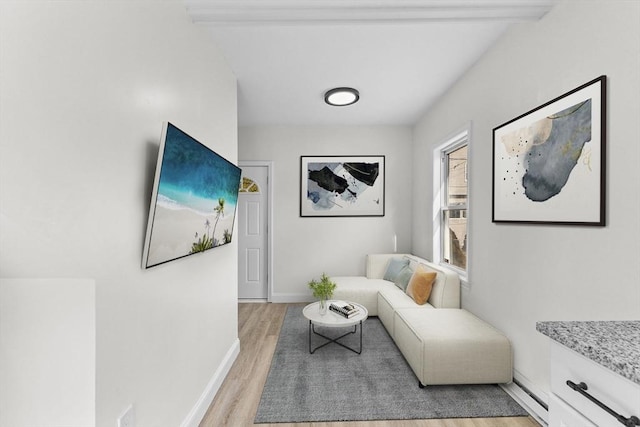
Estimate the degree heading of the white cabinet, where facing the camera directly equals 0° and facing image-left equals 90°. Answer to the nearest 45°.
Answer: approximately 45°

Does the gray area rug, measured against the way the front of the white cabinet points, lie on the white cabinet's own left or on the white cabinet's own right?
on the white cabinet's own right

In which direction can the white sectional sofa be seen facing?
to the viewer's left

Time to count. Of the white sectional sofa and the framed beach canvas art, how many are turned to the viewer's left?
1

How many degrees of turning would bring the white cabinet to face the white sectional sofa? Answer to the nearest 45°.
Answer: approximately 90° to its right

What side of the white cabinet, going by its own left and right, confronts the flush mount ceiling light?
right

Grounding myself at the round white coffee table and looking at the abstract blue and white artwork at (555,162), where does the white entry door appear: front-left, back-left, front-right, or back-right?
back-left

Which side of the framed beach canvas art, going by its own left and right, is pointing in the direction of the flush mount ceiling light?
left

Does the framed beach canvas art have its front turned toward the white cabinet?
yes

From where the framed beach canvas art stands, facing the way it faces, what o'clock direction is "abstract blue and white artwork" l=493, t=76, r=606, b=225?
The abstract blue and white artwork is roughly at 11 o'clock from the framed beach canvas art.

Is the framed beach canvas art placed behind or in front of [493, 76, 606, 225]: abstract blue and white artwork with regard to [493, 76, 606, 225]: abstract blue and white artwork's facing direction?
in front

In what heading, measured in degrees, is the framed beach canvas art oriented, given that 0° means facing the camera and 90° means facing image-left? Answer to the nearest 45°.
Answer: approximately 315°

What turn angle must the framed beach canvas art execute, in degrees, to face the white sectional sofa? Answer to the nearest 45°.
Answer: approximately 45° to its left
